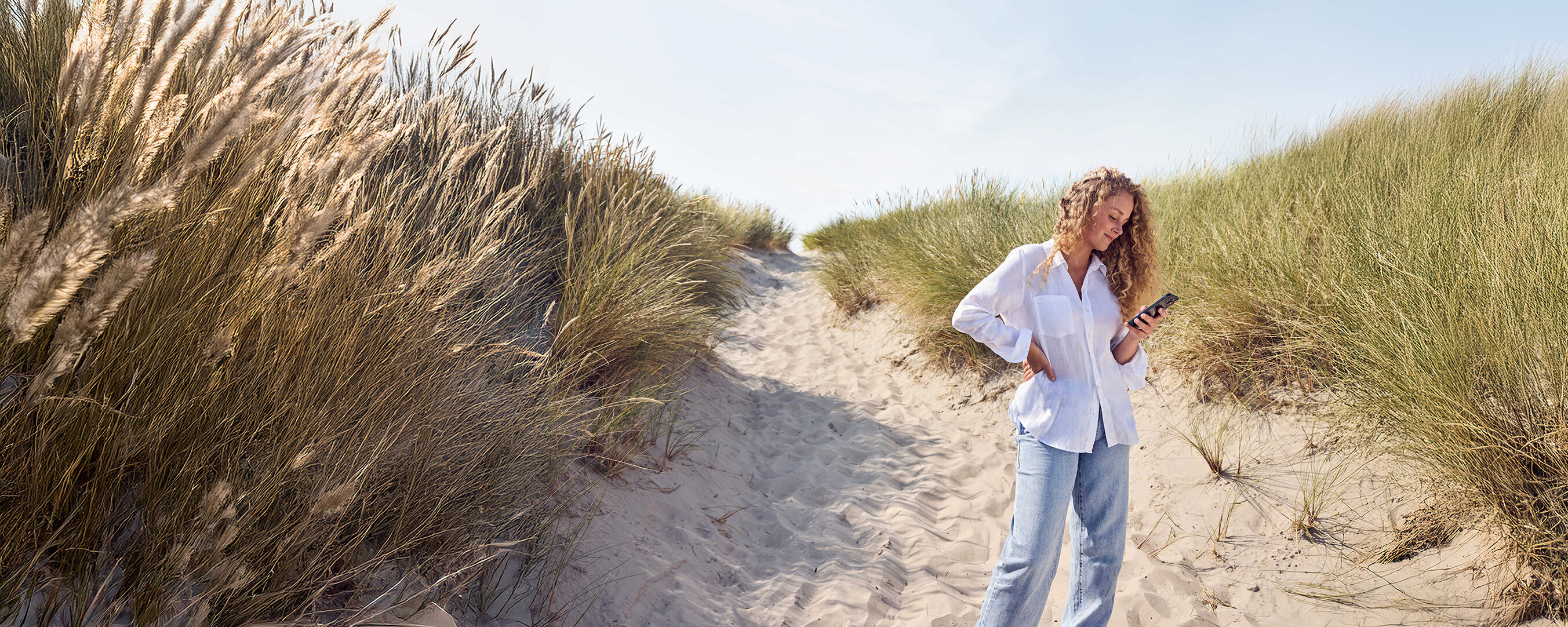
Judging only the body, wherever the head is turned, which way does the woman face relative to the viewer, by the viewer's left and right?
facing the viewer and to the right of the viewer

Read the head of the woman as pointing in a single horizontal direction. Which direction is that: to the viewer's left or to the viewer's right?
to the viewer's right
